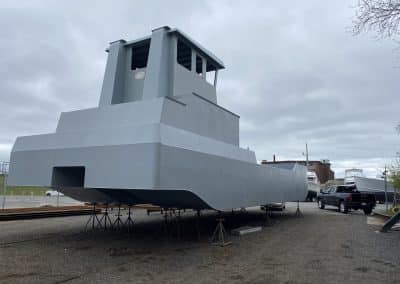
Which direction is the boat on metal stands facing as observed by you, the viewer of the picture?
facing away from the viewer and to the right of the viewer
